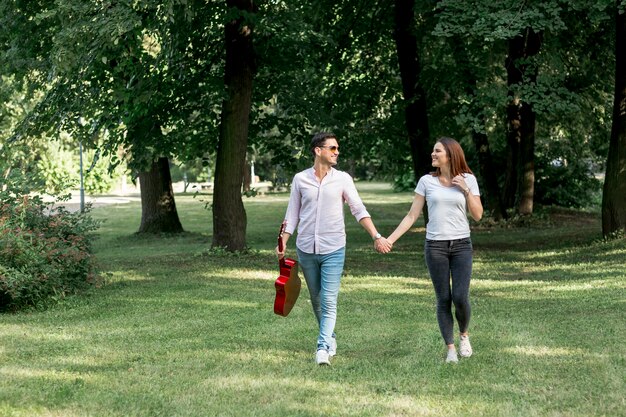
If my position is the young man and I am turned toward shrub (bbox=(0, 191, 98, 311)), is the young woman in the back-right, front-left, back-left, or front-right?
back-right

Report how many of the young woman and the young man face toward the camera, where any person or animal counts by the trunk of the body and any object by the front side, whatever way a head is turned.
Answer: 2

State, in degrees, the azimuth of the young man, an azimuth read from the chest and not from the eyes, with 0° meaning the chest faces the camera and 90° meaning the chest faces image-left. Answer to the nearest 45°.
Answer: approximately 0°

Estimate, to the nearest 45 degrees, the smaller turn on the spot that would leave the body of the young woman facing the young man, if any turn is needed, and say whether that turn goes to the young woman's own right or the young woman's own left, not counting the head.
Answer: approximately 90° to the young woman's own right

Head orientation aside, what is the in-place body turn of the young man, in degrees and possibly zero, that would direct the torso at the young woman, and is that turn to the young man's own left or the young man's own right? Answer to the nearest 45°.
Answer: approximately 90° to the young man's own left

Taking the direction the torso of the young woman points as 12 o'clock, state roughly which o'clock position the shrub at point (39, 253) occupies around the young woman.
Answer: The shrub is roughly at 4 o'clock from the young woman.

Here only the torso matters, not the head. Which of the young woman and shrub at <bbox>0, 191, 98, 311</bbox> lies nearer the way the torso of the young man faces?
the young woman

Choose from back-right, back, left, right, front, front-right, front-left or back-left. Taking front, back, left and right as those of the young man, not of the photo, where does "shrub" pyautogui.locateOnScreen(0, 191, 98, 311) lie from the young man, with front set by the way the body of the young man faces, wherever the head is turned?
back-right
